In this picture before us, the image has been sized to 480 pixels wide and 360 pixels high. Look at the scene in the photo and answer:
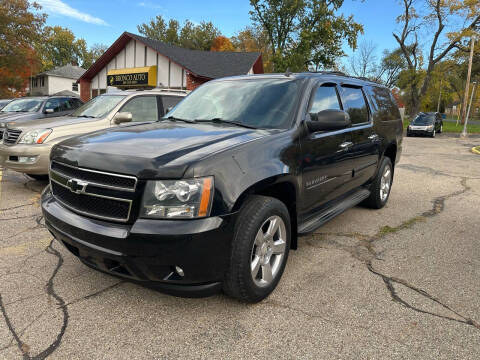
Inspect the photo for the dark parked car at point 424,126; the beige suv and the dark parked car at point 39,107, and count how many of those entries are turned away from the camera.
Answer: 0

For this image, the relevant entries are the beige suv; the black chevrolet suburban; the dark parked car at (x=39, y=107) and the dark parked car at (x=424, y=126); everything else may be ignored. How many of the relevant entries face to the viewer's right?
0

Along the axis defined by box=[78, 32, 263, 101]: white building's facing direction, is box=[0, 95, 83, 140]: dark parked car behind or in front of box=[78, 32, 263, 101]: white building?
in front

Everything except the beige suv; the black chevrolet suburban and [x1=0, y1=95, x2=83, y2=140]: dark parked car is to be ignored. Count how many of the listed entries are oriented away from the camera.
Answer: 0

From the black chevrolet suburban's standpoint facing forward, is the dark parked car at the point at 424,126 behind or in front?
behind

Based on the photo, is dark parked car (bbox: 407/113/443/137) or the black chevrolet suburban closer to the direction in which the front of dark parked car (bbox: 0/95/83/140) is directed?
the black chevrolet suburban

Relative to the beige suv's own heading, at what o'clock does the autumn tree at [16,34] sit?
The autumn tree is roughly at 4 o'clock from the beige suv.

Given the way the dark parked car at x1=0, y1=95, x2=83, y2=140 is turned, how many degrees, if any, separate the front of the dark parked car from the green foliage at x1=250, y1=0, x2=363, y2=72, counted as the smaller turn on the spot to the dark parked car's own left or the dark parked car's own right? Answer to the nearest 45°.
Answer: approximately 180°

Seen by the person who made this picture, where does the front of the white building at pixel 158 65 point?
facing the viewer and to the left of the viewer

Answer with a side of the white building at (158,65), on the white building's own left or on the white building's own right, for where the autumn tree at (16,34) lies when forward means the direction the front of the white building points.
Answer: on the white building's own right

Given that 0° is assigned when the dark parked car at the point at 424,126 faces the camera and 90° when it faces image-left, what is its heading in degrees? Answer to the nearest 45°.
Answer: approximately 45°

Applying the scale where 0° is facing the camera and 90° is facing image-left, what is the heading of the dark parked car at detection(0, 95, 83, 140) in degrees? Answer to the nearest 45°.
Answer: approximately 45°

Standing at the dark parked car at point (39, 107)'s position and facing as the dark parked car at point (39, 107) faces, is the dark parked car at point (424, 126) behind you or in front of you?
behind
